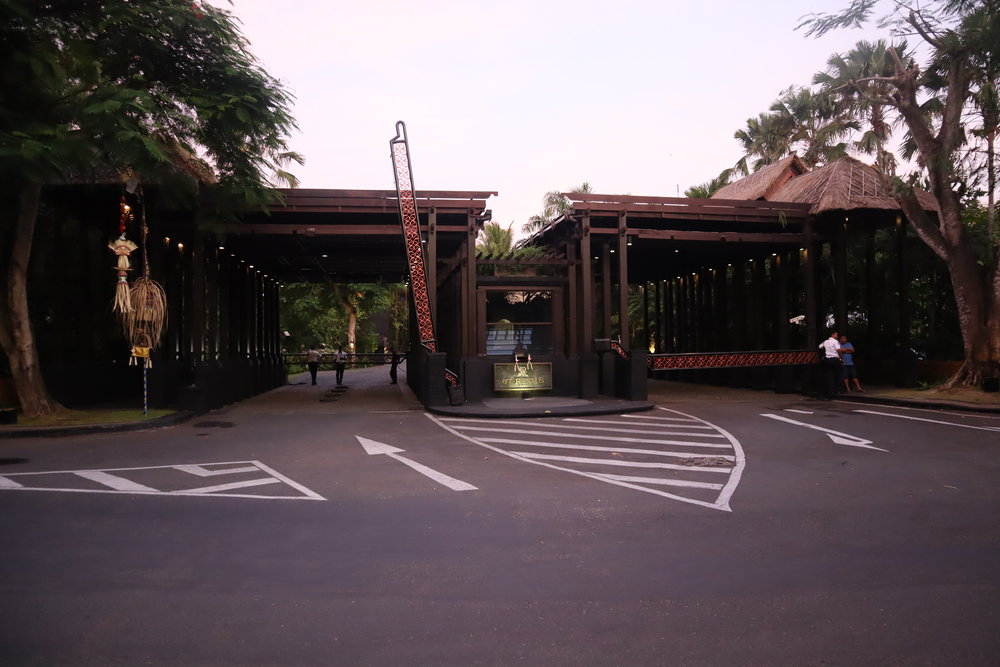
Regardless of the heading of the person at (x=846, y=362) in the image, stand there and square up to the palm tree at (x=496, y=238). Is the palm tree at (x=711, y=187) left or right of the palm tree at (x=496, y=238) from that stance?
right

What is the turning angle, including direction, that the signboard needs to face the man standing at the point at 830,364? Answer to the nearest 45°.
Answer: approximately 90° to its left

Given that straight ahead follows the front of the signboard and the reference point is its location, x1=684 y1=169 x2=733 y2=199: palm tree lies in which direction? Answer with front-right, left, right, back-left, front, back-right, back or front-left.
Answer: back-left

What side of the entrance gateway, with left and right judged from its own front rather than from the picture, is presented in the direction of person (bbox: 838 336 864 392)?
left

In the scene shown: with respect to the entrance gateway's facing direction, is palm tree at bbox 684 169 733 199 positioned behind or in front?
behind

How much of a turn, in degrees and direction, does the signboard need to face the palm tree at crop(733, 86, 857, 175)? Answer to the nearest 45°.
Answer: approximately 90° to its left

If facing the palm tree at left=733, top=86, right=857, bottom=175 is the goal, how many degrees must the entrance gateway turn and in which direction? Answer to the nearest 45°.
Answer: approximately 90° to its left

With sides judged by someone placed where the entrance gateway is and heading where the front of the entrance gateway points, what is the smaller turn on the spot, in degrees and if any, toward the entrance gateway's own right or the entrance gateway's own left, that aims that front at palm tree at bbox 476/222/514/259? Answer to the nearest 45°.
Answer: approximately 180°

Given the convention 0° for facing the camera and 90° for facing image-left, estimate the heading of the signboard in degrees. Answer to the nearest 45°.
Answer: approximately 0°

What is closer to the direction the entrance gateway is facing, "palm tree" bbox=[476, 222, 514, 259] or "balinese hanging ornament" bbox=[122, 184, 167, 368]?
the balinese hanging ornament

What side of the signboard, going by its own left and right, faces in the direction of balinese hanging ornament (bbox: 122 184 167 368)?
right

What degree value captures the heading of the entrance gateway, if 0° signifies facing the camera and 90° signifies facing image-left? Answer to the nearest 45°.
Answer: approximately 0°
